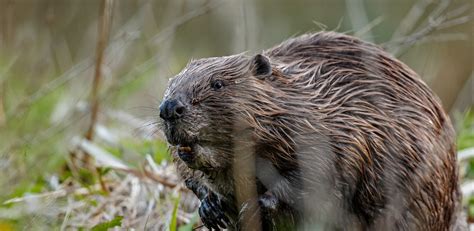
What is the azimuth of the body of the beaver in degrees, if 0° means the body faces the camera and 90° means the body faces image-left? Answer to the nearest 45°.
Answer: approximately 90°

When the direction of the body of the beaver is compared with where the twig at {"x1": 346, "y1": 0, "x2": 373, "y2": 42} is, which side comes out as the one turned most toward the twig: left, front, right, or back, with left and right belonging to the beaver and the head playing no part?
right
